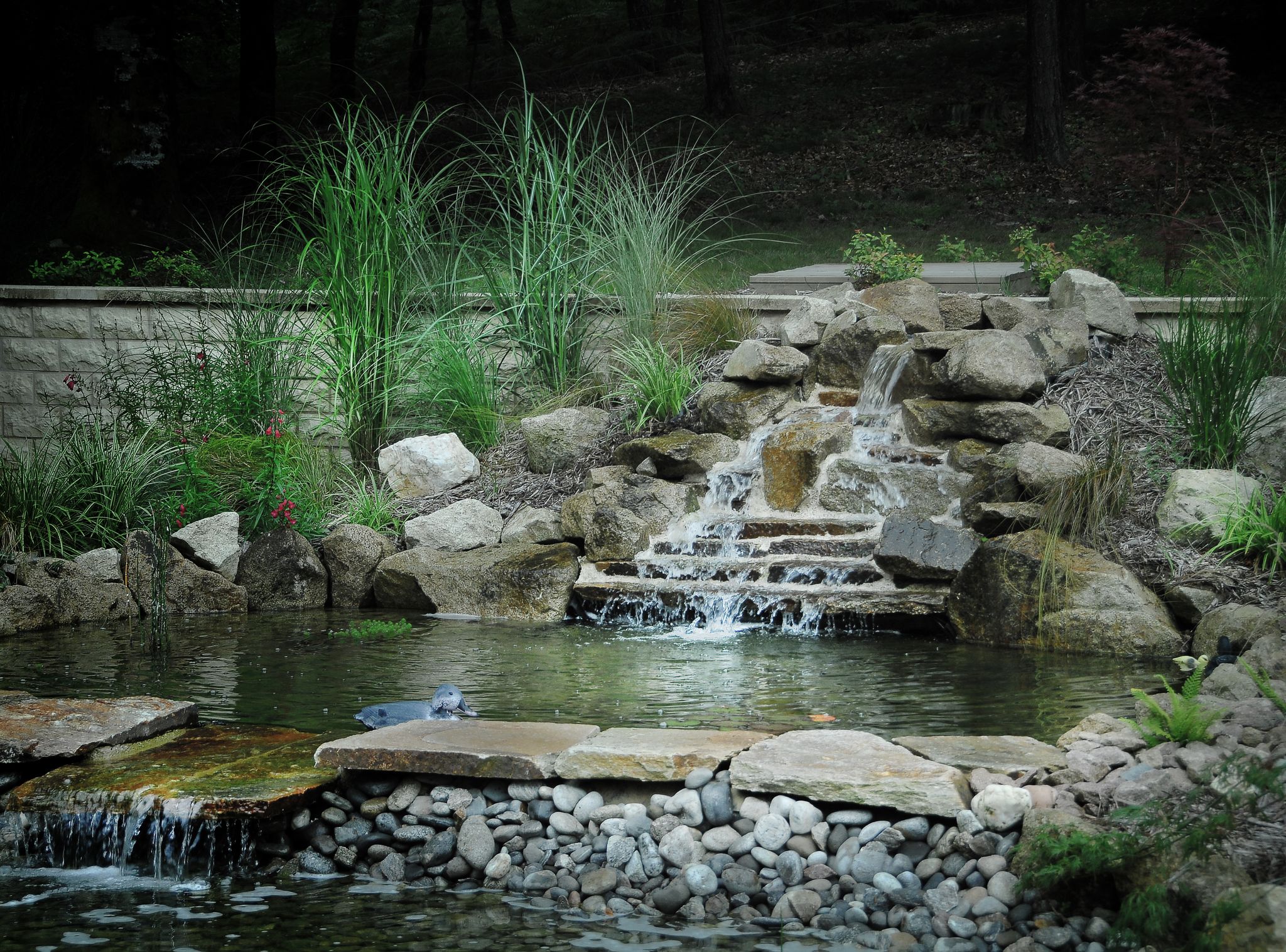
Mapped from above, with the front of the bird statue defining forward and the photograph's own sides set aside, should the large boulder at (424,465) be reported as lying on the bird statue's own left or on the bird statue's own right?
on the bird statue's own left

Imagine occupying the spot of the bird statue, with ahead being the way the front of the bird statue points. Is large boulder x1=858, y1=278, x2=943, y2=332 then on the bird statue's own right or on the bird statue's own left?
on the bird statue's own left

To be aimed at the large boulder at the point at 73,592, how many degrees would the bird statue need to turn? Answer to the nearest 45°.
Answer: approximately 135° to its left

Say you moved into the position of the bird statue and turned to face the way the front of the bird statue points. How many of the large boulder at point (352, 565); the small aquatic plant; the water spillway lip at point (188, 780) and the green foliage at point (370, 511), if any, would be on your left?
3

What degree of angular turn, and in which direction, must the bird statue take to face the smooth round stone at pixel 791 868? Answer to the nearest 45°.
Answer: approximately 45° to its right

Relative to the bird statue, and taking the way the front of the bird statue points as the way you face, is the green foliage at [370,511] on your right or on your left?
on your left

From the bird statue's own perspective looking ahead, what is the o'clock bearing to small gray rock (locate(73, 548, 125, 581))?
The small gray rock is roughly at 8 o'clock from the bird statue.

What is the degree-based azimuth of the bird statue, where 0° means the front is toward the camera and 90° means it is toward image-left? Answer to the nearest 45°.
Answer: approximately 270°

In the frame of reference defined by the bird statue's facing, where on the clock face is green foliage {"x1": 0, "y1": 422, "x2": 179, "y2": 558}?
The green foliage is roughly at 8 o'clock from the bird statue.

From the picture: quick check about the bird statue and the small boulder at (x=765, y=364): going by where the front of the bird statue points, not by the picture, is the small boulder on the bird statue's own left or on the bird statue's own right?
on the bird statue's own left

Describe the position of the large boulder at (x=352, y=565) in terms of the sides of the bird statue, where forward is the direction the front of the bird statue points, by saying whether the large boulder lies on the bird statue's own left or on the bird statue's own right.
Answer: on the bird statue's own left

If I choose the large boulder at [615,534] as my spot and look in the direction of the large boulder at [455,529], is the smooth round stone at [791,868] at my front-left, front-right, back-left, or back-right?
back-left
